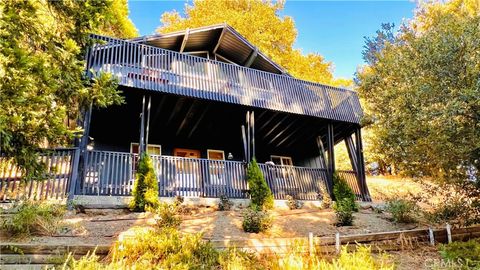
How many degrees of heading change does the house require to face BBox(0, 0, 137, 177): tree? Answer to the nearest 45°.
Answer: approximately 90° to its right

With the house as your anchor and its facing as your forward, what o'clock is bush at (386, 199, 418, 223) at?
The bush is roughly at 11 o'clock from the house.

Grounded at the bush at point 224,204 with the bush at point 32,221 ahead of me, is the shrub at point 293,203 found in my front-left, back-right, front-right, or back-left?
back-left

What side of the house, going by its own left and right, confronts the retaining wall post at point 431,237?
front

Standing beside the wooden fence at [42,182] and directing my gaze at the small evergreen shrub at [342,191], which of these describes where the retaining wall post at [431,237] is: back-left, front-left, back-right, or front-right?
front-right

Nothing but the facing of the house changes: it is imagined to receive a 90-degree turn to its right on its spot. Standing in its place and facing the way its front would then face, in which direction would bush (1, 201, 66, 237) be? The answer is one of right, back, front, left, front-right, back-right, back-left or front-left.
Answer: front

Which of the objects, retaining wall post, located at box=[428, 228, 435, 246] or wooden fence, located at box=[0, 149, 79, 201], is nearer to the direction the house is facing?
the retaining wall post

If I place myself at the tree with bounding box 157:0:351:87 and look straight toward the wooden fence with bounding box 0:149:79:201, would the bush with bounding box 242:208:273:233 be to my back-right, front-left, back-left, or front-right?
front-left

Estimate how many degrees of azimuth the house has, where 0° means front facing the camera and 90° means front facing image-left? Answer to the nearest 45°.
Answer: approximately 315°

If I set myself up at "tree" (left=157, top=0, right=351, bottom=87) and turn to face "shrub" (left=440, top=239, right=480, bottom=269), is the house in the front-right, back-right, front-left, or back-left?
front-right
